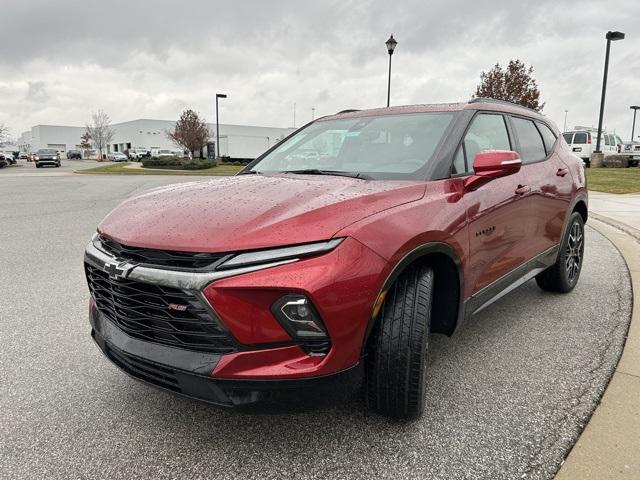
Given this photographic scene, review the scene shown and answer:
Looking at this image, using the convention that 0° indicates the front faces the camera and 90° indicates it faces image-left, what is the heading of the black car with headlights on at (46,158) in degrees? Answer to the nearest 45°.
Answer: approximately 0°

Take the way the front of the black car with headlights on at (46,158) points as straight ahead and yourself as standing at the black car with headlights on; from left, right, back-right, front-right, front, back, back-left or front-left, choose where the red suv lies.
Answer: front

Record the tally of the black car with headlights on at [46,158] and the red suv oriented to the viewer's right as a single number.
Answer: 0

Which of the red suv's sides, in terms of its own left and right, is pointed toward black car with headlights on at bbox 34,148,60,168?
right

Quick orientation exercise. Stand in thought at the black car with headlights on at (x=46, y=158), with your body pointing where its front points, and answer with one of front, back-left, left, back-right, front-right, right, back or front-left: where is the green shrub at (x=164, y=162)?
front-left

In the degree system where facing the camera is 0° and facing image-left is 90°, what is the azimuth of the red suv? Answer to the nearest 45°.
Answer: approximately 45°

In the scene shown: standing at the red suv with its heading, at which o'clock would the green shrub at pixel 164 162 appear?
The green shrub is roughly at 4 o'clock from the red suv.

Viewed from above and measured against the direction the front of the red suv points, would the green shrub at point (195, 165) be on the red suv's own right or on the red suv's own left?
on the red suv's own right
